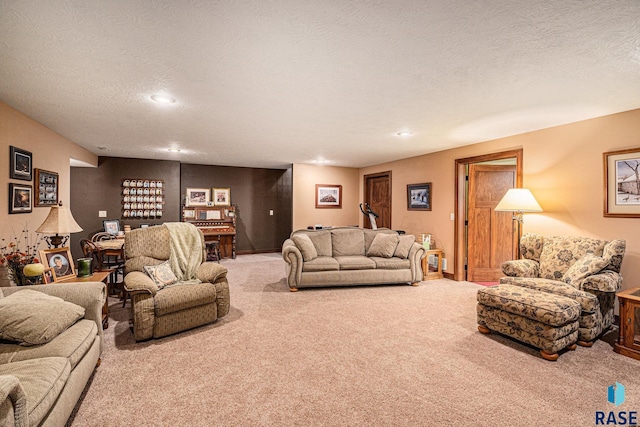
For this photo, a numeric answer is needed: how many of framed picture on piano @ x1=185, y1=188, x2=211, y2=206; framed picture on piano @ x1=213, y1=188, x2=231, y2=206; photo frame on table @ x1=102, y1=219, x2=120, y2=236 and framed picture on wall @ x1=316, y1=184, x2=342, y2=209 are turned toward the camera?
4

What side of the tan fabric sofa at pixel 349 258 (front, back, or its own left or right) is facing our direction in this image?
front

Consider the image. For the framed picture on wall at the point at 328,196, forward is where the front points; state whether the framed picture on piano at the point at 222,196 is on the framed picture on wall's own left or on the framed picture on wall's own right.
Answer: on the framed picture on wall's own right

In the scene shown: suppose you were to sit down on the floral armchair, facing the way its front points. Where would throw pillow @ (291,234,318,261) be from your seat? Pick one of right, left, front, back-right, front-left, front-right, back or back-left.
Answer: front-right

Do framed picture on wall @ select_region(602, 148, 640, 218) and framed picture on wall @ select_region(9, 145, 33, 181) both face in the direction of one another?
yes

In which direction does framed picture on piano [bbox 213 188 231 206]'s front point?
toward the camera

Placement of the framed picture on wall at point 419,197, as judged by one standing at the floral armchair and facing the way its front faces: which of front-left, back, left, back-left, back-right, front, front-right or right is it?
right

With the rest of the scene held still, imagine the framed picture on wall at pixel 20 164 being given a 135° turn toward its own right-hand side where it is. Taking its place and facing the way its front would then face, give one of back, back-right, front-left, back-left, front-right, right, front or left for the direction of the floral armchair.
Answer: back-left

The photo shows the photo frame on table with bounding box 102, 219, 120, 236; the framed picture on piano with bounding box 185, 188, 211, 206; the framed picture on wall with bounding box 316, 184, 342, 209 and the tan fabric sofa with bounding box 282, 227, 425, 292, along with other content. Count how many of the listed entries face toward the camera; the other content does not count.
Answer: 4

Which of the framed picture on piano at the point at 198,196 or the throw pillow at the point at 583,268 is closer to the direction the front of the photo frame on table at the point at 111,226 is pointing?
the throw pillow

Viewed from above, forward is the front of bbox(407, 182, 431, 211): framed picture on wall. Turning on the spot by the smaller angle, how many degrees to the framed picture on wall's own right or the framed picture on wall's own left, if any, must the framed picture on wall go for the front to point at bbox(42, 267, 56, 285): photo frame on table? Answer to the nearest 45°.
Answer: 0° — it already faces it

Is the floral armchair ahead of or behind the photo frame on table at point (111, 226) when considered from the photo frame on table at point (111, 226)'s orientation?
ahead

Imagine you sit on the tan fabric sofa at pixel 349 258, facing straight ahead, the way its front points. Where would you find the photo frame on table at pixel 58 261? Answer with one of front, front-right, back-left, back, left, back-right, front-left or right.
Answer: front-right

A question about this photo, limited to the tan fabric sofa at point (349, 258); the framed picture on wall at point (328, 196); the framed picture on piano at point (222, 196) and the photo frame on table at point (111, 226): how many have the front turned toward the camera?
4

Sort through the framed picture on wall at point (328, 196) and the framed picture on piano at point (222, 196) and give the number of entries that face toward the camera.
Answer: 2

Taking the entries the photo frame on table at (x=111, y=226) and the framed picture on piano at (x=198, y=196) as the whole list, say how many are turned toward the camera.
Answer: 2

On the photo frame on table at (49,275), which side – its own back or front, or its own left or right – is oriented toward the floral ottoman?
front
